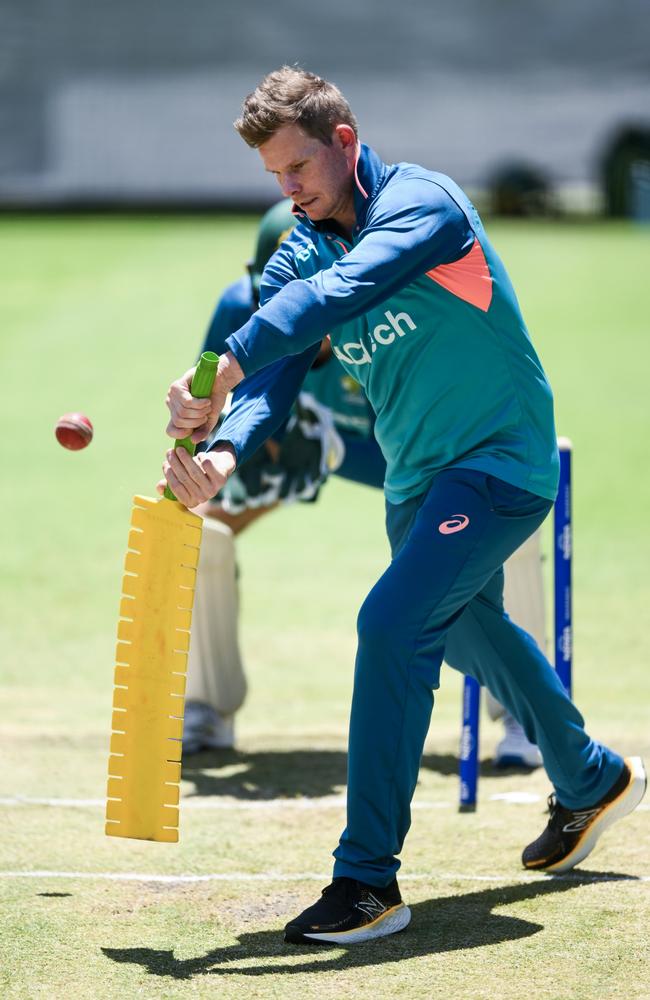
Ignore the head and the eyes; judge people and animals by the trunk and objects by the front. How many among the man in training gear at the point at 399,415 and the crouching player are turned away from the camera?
0

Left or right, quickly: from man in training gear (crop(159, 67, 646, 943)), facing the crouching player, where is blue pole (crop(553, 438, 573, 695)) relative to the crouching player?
right

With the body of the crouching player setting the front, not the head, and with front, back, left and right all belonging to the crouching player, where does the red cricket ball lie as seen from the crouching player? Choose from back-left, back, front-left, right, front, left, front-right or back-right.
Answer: front

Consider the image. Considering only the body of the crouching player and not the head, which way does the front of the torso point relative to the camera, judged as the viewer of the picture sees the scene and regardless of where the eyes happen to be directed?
toward the camera

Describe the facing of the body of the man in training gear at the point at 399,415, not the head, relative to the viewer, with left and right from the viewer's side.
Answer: facing the viewer and to the left of the viewer

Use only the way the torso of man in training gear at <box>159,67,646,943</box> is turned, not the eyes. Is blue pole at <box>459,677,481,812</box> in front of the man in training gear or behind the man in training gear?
behind

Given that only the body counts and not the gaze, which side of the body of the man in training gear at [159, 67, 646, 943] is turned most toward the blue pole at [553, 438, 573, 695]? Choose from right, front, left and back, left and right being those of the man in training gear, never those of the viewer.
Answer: back

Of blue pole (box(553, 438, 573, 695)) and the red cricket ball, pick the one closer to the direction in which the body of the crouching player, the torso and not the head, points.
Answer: the red cricket ball
